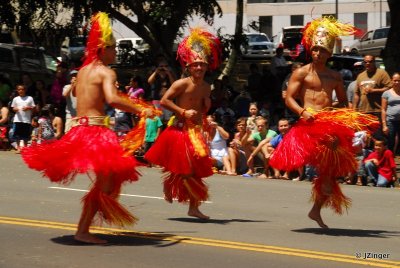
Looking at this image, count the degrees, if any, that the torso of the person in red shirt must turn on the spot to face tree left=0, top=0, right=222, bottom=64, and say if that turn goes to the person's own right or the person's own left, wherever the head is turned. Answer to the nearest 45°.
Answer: approximately 90° to the person's own right

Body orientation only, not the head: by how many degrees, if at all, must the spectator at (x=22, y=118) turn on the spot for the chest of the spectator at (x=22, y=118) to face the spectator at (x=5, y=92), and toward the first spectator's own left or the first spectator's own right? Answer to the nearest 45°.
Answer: approximately 180°

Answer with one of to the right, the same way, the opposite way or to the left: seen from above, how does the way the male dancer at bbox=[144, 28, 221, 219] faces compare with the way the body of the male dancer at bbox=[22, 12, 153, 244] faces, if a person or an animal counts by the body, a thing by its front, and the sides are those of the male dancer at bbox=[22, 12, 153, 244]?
to the right

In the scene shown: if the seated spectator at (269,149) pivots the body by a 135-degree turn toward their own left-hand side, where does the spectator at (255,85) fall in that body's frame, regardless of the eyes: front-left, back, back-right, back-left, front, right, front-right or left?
left

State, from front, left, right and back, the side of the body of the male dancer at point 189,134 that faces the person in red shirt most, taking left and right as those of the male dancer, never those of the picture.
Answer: left

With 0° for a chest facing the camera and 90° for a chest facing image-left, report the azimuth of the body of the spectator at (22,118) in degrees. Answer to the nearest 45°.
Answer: approximately 0°
